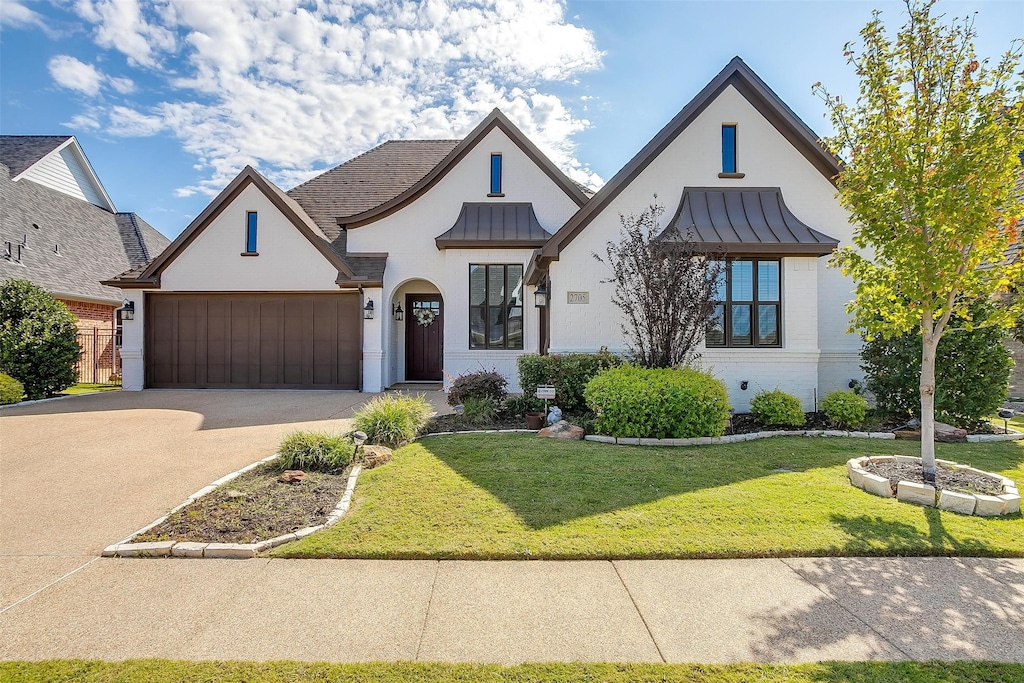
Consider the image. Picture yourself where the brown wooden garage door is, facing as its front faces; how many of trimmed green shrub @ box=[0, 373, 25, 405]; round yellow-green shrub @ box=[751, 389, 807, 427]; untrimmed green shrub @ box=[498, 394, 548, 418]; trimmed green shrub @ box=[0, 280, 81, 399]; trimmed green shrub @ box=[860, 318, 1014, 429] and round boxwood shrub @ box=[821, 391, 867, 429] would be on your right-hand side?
2

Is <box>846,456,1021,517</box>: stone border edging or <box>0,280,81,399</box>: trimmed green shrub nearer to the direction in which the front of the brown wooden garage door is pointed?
the stone border edging

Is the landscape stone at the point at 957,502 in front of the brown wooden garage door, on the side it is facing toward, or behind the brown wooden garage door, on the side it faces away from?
in front

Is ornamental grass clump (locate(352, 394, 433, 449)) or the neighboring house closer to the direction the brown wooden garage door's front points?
the ornamental grass clump

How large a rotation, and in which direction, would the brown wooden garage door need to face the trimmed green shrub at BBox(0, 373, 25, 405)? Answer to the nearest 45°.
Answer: approximately 90° to its right

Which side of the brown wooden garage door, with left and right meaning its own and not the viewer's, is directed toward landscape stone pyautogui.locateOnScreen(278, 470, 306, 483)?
front

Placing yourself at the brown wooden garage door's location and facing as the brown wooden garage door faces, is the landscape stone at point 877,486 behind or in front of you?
in front

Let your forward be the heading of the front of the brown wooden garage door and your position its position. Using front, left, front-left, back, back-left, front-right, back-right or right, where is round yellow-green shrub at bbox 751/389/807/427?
front-left

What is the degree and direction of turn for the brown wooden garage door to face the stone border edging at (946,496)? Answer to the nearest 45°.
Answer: approximately 45° to its left

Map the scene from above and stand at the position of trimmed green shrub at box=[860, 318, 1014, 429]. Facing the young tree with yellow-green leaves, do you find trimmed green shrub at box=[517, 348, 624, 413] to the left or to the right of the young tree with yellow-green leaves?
right

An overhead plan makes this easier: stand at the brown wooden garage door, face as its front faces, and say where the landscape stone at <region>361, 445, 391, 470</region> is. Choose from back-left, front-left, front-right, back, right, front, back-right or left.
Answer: front

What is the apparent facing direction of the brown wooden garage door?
toward the camera

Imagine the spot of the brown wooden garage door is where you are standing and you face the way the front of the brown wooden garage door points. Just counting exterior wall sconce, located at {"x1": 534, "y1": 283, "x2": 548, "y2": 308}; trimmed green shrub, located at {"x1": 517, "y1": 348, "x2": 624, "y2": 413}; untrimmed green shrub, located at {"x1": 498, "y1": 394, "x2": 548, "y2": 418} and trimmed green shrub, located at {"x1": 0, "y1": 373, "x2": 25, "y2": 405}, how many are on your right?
1

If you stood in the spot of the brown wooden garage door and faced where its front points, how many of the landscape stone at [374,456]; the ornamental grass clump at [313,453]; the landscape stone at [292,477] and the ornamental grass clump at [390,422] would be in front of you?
4

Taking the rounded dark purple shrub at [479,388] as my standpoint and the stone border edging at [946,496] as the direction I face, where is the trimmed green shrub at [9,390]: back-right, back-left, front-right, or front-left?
back-right

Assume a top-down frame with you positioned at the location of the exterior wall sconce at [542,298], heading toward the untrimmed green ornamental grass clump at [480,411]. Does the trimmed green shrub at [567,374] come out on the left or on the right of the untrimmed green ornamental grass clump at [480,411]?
left

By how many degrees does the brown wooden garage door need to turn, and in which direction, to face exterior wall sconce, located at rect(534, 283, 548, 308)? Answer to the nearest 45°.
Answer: approximately 45° to its left

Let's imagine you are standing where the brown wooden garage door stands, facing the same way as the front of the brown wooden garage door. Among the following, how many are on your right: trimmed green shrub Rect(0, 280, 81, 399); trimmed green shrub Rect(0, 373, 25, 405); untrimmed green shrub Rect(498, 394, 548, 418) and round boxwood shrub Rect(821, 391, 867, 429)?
2
